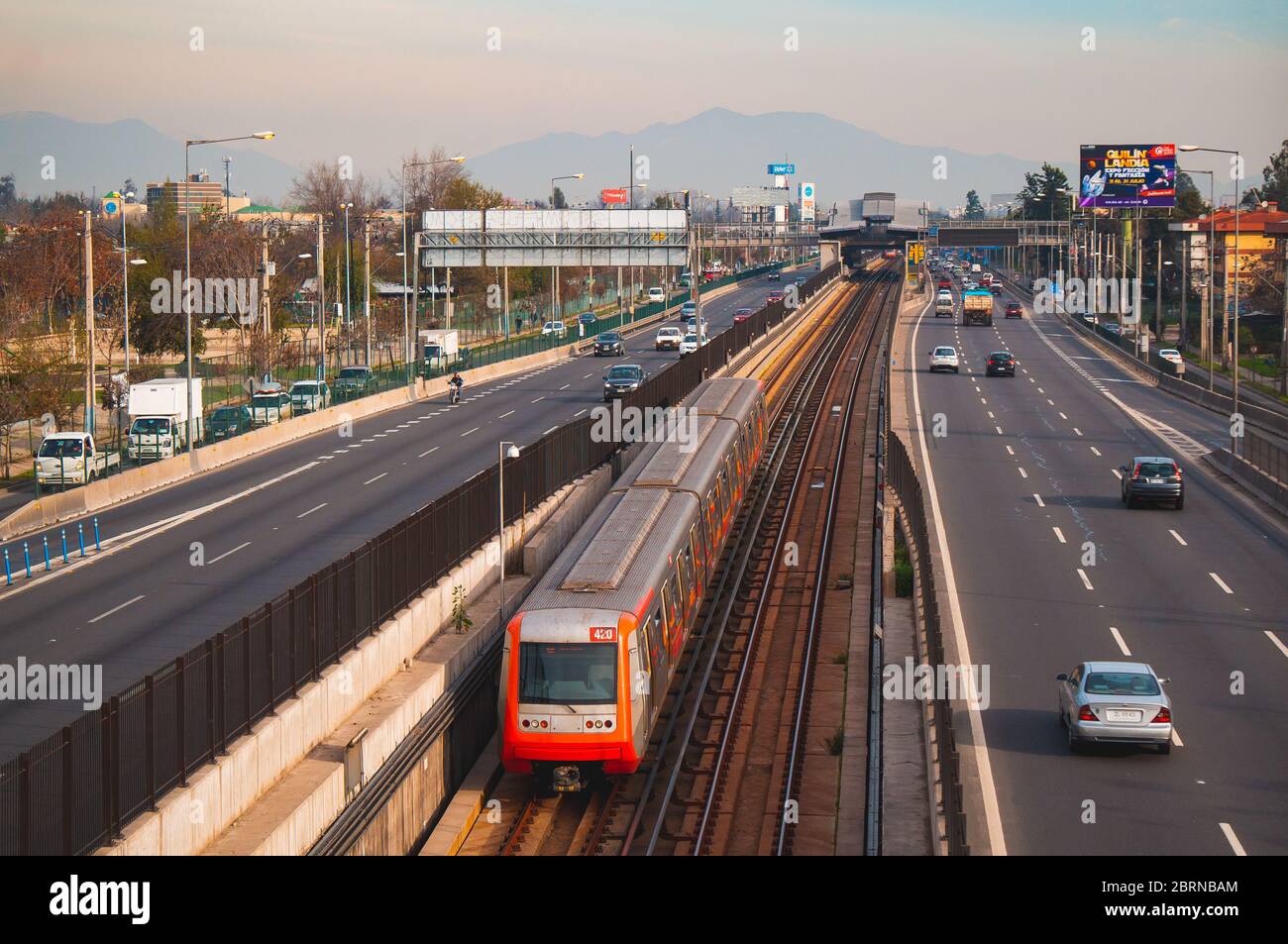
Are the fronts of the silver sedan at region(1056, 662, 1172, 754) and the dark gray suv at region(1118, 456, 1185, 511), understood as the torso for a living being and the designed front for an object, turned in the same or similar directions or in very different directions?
same or similar directions

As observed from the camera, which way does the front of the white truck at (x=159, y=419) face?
facing the viewer

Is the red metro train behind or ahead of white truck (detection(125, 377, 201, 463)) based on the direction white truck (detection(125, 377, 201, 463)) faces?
ahead

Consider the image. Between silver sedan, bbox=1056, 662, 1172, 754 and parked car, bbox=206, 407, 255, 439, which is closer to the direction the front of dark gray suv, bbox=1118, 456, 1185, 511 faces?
the parked car

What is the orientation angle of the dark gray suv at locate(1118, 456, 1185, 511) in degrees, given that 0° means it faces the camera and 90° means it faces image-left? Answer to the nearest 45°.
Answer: approximately 180°

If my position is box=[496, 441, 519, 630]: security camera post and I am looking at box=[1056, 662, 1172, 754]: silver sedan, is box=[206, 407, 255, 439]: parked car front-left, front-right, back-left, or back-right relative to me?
back-left

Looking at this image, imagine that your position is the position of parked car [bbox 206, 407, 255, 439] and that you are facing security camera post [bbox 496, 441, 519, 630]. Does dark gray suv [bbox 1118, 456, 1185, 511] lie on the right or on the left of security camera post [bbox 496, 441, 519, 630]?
left

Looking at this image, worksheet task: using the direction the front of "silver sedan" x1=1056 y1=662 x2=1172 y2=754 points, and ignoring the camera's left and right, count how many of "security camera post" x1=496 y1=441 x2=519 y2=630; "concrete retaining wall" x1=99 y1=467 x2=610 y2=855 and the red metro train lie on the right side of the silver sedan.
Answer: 0

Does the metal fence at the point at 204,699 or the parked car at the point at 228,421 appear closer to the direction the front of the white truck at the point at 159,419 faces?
the metal fence

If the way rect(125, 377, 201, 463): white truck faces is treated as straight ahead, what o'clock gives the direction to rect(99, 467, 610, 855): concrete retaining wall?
The concrete retaining wall is roughly at 12 o'clock from the white truck.

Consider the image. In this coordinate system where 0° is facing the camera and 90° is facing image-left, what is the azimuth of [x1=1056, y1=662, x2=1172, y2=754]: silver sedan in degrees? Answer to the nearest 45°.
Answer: approximately 180°

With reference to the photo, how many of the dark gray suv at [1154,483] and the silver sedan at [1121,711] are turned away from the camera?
2

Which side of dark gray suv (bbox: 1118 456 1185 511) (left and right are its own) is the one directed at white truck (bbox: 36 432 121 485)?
left
